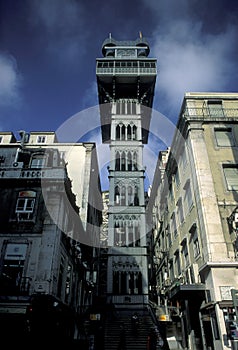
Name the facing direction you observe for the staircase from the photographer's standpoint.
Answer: facing the viewer

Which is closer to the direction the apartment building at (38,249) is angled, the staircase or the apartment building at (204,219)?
the apartment building

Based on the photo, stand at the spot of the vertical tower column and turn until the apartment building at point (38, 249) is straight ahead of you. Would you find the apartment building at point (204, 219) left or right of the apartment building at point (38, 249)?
left

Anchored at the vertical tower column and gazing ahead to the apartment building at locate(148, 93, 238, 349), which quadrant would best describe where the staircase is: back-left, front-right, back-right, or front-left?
front-right
